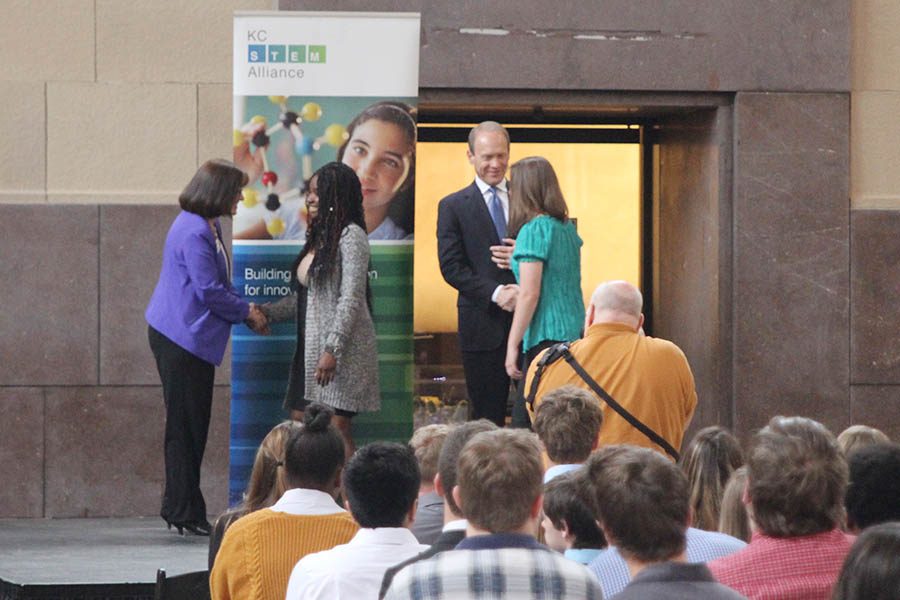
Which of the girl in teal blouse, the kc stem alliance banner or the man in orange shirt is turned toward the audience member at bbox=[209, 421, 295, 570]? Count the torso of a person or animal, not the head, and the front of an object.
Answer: the kc stem alliance banner

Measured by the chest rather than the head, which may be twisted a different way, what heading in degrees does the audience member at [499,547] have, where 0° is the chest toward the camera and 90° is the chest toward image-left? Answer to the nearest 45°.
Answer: approximately 180°

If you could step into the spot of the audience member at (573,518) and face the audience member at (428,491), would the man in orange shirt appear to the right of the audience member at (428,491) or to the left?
right

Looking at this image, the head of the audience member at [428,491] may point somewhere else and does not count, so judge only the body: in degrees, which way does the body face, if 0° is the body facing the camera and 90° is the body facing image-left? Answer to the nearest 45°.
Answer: approximately 180°

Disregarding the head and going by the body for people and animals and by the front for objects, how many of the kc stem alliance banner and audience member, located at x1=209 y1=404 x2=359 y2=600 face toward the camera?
1

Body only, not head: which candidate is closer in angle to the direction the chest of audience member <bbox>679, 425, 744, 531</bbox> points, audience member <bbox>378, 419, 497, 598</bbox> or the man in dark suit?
the man in dark suit

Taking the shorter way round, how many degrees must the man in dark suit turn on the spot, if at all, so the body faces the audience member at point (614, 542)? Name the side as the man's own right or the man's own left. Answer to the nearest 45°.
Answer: approximately 45° to the man's own right

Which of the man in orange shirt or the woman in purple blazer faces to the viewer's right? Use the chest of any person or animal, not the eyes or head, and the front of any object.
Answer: the woman in purple blazer

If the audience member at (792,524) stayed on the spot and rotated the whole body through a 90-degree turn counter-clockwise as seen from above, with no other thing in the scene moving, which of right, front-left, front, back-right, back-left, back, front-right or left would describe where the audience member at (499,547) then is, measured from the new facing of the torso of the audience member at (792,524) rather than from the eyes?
front-left

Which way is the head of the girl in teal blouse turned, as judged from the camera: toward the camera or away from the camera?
away from the camera

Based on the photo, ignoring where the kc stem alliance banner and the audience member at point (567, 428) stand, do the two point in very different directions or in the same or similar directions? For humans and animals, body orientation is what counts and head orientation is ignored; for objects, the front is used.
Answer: very different directions

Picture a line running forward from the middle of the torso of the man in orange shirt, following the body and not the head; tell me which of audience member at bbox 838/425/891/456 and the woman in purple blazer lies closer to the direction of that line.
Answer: the woman in purple blazer

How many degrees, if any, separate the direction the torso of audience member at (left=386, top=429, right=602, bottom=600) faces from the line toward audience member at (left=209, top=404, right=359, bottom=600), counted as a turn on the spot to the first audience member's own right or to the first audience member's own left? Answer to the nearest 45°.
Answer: approximately 45° to the first audience member's own left

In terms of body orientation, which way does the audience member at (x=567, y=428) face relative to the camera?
away from the camera

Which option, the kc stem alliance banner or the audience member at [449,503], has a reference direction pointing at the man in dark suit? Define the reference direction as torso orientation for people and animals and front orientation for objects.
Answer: the audience member
